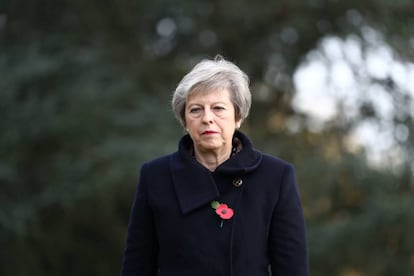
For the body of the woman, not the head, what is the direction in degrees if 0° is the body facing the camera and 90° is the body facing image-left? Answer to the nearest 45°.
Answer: approximately 0°
